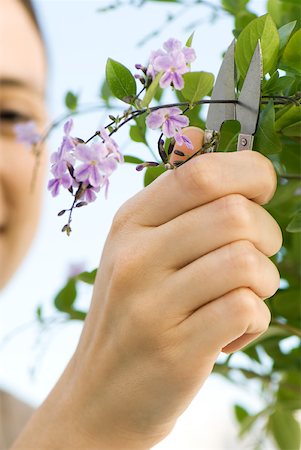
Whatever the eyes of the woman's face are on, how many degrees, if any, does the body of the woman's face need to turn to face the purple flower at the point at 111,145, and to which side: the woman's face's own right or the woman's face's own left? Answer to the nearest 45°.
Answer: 0° — they already face it

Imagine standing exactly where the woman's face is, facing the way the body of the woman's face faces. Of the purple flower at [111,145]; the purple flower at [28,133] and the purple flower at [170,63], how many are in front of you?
3

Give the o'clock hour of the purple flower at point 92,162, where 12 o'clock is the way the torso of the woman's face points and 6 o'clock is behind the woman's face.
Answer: The purple flower is roughly at 12 o'clock from the woman's face.

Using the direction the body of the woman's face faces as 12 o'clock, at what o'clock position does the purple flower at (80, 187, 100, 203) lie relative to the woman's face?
The purple flower is roughly at 12 o'clock from the woman's face.

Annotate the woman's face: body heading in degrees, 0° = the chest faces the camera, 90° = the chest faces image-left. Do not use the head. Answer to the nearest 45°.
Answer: approximately 0°

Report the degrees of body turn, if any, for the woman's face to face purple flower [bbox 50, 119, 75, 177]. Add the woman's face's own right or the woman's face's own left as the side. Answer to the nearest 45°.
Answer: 0° — they already face it

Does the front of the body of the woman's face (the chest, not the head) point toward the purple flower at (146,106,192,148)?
yes

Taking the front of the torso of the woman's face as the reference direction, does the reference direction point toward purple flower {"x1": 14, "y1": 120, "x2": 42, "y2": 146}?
yes
